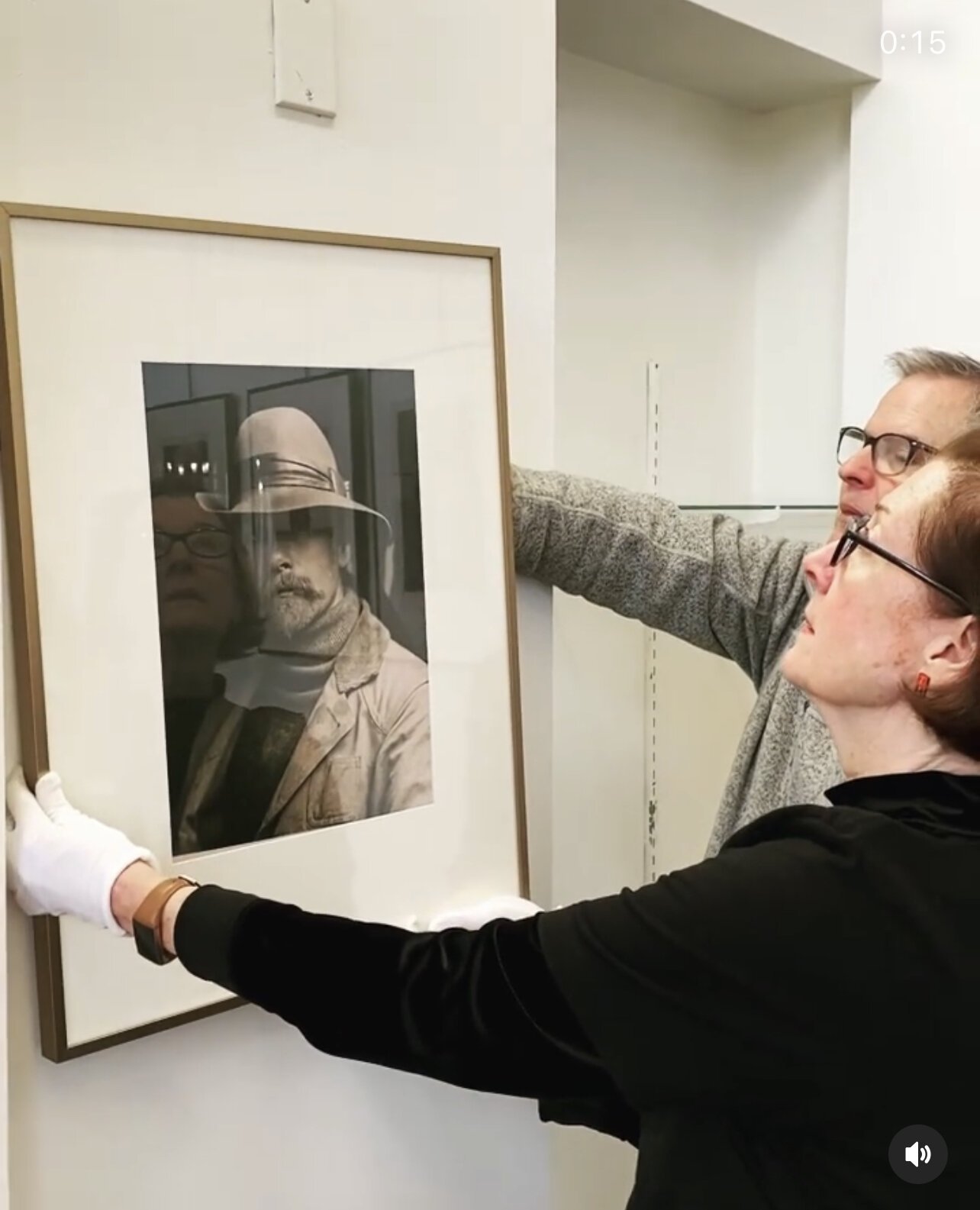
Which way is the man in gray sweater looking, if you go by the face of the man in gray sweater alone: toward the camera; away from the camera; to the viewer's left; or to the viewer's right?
to the viewer's left

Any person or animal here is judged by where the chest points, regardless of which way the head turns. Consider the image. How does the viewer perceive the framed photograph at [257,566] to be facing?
facing the viewer and to the right of the viewer

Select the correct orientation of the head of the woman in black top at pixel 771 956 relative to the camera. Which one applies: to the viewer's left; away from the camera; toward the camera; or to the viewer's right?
to the viewer's left
